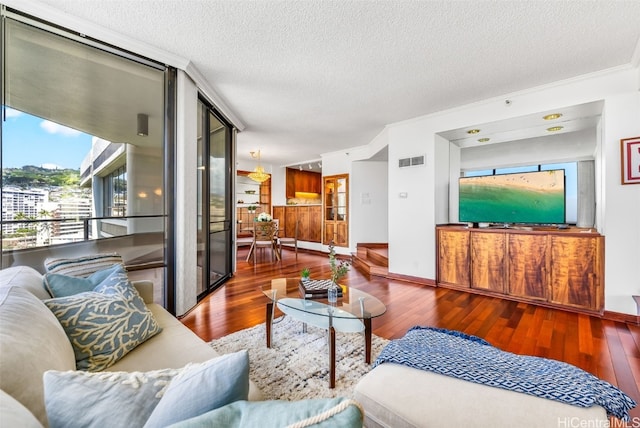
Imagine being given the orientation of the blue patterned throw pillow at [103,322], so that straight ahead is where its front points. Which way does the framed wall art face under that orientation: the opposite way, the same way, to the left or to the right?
the opposite way

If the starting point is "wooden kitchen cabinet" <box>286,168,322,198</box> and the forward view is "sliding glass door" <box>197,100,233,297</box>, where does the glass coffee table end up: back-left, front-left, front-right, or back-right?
front-left

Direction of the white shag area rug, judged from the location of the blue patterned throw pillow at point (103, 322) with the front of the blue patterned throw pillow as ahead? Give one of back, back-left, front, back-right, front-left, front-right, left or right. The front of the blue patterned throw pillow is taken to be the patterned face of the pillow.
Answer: front-left

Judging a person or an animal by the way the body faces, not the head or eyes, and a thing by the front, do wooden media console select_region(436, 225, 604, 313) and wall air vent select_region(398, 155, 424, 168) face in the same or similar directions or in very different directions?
same or similar directions

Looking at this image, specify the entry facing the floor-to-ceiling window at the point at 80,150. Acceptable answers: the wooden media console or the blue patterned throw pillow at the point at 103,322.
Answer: the wooden media console

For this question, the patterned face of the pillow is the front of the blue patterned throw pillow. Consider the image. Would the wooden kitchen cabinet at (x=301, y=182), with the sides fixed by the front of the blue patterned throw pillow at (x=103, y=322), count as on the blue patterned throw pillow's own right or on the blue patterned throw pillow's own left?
on the blue patterned throw pillow's own left

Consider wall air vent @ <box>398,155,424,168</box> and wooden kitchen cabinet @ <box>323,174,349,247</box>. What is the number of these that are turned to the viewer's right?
0

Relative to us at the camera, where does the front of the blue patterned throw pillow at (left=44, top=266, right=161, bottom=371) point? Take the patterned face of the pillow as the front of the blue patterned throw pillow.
facing the viewer and to the right of the viewer

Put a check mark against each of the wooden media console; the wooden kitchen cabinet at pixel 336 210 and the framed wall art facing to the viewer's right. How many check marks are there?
0

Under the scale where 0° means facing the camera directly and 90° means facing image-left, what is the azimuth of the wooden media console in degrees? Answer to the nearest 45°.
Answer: approximately 45°

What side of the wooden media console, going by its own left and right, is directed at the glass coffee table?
front

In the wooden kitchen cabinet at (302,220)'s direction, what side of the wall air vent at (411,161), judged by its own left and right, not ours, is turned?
right

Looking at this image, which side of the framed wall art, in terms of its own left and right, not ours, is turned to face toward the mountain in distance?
right

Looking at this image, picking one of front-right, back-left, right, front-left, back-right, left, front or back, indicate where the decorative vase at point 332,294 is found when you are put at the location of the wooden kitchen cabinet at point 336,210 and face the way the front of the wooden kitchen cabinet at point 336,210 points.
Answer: front-left

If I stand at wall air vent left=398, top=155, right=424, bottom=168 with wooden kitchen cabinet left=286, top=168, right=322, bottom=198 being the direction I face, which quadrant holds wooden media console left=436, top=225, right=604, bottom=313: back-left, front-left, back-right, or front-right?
back-right

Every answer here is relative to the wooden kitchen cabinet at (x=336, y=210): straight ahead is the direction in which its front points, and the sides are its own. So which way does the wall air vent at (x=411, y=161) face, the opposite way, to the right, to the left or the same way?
the same way
